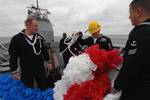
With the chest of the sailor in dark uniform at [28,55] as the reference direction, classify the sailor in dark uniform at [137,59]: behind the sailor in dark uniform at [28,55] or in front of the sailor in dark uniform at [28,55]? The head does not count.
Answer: in front

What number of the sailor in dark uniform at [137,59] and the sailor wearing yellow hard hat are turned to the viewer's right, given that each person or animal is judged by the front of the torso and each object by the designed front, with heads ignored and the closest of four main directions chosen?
0

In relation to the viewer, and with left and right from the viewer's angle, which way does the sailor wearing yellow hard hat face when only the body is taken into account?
facing the viewer and to the left of the viewer

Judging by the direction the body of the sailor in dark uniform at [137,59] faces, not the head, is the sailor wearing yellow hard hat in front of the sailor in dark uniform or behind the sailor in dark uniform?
in front

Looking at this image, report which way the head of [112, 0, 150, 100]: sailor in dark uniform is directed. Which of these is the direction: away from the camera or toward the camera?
away from the camera

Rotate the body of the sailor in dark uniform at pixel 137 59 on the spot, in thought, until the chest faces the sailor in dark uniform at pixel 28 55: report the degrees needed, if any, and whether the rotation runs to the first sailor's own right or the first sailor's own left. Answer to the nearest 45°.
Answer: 0° — they already face them

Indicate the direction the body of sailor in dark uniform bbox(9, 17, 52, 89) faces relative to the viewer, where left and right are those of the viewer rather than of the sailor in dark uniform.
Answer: facing the viewer and to the right of the viewer

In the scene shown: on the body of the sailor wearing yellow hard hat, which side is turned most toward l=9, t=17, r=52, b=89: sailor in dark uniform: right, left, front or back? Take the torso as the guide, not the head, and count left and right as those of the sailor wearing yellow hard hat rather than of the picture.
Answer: front

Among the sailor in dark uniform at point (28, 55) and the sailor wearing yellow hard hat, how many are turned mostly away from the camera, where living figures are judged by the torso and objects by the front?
0

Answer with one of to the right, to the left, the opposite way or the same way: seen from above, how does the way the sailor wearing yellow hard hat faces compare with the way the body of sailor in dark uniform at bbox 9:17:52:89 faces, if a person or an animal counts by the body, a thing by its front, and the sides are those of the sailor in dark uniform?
to the right

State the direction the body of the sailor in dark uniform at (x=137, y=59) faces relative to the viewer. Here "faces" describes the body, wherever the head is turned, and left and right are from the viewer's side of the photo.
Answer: facing away from the viewer and to the left of the viewer
